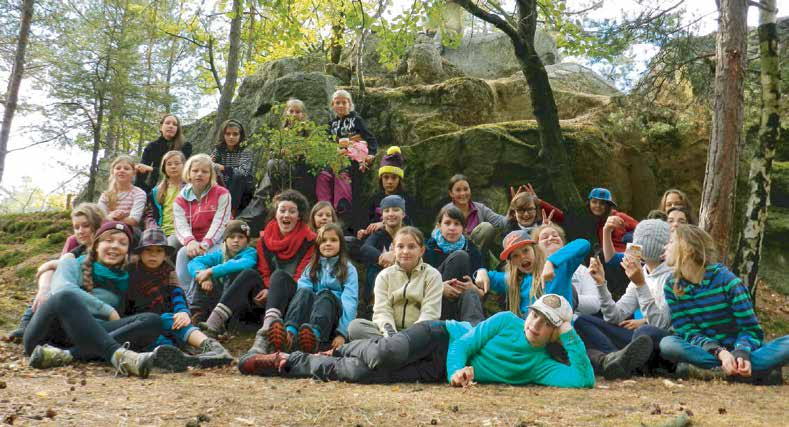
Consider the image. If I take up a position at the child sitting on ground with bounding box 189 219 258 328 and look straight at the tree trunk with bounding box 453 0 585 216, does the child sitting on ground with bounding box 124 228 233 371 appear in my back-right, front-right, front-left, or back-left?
back-right

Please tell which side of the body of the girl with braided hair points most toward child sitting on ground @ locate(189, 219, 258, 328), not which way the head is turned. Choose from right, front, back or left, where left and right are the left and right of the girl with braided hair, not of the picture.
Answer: left

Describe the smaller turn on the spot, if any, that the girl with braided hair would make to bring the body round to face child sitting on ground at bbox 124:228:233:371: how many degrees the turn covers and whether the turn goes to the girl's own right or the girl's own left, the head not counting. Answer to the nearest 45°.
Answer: approximately 90° to the girl's own left

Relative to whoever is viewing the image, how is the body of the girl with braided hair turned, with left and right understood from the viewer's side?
facing the viewer and to the right of the viewer

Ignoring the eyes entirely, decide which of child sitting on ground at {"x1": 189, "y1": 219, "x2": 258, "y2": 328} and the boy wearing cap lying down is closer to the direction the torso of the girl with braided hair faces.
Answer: the boy wearing cap lying down

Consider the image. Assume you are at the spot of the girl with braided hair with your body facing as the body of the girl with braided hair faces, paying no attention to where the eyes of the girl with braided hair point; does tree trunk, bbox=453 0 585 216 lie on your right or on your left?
on your left

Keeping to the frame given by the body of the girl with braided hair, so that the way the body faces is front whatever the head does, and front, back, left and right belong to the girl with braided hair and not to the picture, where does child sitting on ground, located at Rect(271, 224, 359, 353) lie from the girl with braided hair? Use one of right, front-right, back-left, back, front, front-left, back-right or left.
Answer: front-left
